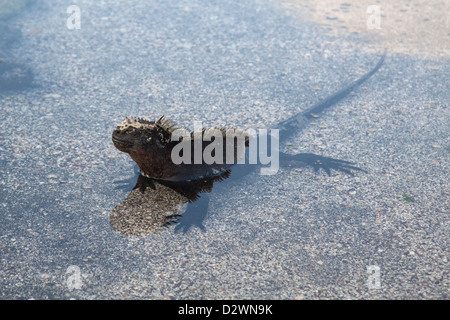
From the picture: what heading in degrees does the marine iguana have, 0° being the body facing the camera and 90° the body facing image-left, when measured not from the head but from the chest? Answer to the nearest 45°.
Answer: approximately 45°
